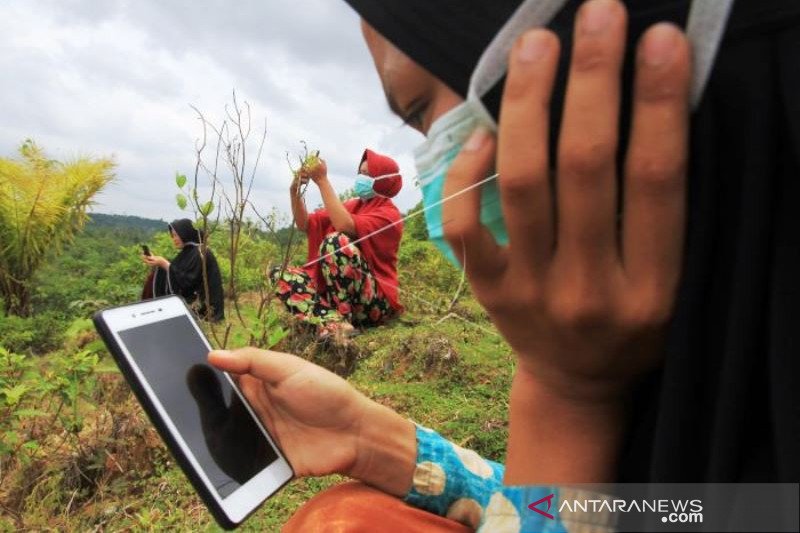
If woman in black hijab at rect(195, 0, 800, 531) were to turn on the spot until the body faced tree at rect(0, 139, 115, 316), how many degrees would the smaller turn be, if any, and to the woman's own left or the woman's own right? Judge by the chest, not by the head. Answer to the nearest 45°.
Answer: approximately 45° to the woman's own right

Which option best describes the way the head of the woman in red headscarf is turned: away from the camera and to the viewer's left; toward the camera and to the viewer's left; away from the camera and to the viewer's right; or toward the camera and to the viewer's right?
toward the camera and to the viewer's left

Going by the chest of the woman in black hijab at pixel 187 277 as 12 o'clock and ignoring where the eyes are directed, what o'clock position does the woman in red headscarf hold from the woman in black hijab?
The woman in red headscarf is roughly at 8 o'clock from the woman in black hijab.

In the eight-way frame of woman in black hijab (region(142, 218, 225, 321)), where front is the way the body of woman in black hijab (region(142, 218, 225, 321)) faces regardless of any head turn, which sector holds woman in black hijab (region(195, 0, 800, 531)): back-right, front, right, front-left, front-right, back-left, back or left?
left

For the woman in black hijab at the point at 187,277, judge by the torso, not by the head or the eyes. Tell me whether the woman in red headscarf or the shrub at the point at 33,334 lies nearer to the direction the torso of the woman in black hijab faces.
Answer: the shrub

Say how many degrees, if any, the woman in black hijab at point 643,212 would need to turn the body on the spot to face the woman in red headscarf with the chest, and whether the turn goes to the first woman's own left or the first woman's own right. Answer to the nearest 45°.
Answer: approximately 90° to the first woman's own right

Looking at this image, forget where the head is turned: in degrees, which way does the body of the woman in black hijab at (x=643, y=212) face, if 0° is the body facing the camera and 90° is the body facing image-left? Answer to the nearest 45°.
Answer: approximately 90°

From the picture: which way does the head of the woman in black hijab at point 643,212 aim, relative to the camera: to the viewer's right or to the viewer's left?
to the viewer's left

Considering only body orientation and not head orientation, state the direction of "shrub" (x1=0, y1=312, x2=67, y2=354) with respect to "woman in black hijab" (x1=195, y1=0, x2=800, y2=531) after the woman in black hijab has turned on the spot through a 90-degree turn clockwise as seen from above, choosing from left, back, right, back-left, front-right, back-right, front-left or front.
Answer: front-left
